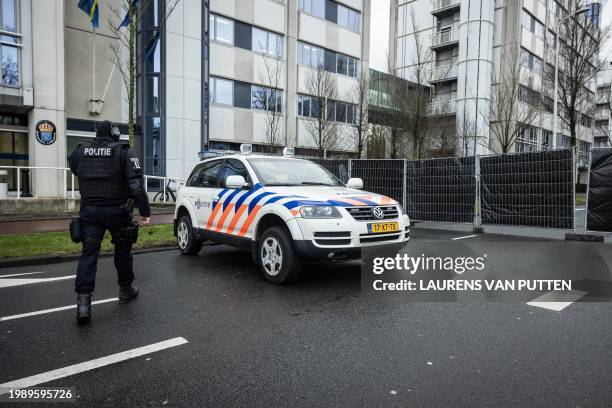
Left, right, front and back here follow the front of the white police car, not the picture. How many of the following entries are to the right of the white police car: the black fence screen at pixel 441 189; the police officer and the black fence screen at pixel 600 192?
1

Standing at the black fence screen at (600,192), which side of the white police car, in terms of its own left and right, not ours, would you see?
left

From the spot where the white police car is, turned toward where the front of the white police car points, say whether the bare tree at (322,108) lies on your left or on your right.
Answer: on your left

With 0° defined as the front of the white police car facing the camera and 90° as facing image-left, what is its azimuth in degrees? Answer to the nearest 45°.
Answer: approximately 315°

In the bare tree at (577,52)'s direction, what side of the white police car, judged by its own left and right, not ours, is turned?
left

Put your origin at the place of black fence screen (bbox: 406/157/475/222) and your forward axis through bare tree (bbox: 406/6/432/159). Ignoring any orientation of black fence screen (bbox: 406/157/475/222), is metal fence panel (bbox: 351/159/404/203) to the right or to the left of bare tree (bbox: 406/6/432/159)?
left

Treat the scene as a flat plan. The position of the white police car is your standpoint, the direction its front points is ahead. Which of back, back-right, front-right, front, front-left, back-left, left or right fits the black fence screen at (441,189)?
left

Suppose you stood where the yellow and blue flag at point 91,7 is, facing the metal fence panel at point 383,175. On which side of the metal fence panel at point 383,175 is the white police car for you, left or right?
right

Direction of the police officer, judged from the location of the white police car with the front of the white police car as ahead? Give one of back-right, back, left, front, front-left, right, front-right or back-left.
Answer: right

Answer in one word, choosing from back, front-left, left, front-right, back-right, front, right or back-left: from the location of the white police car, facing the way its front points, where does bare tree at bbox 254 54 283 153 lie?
back-left

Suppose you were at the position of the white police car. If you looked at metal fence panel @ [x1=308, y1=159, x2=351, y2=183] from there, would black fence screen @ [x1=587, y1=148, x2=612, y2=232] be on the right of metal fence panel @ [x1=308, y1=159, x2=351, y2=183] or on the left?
right

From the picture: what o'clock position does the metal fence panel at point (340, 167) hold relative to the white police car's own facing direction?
The metal fence panel is roughly at 8 o'clock from the white police car.

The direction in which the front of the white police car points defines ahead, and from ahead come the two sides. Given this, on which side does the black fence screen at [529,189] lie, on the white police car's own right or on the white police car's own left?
on the white police car's own left

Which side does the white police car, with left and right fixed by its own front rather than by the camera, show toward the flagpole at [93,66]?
back
